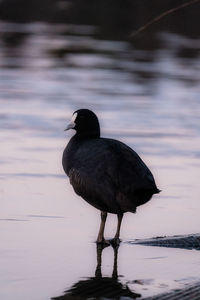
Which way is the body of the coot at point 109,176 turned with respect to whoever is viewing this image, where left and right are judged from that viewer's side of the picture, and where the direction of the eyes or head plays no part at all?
facing to the left of the viewer
